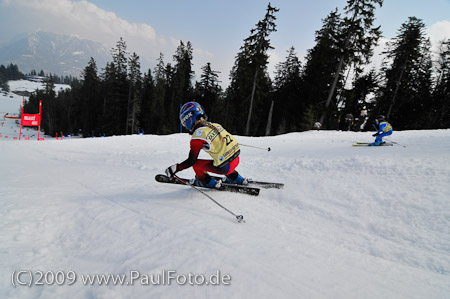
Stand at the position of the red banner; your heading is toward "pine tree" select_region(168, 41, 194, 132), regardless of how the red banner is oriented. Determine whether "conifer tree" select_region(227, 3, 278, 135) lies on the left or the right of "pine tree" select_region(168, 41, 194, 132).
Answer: right

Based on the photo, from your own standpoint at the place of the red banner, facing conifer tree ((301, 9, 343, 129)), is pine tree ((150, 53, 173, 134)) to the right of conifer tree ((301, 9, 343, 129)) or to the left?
left

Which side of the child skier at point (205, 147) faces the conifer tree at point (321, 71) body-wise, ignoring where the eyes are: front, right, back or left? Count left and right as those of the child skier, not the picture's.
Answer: right

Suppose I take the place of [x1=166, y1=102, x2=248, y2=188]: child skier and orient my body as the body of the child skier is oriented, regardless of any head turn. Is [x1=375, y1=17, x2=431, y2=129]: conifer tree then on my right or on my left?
on my right

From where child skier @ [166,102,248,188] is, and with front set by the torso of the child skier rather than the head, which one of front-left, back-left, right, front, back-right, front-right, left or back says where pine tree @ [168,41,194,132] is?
front-right

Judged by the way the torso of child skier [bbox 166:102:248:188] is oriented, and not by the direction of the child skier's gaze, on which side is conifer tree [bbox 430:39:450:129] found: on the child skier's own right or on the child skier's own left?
on the child skier's own right

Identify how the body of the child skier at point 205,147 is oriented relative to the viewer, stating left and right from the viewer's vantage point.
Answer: facing away from the viewer and to the left of the viewer

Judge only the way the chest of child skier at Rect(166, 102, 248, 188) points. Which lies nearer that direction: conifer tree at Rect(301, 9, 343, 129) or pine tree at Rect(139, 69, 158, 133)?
the pine tree

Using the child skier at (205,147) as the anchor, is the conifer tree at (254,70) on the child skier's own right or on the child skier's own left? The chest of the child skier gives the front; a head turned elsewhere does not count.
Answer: on the child skier's own right
